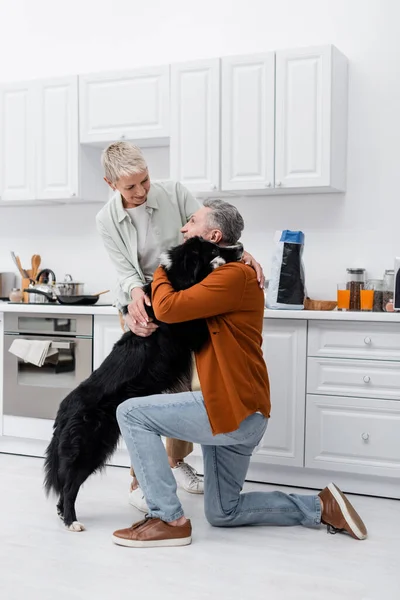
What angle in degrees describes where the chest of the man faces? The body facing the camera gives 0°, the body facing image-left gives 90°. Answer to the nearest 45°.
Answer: approximately 90°

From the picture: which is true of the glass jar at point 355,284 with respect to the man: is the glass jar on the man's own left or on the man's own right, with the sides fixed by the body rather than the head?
on the man's own right

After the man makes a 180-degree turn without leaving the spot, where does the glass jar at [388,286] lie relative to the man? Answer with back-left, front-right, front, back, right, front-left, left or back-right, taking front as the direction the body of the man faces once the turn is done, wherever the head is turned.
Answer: front-left

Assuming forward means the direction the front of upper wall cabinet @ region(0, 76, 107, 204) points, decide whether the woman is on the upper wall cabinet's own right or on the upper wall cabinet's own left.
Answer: on the upper wall cabinet's own left

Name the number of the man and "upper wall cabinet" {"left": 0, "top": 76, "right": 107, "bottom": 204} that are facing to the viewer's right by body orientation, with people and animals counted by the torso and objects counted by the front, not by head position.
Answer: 0

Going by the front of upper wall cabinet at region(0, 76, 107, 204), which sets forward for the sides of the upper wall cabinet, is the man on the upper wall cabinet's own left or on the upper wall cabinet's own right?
on the upper wall cabinet's own left

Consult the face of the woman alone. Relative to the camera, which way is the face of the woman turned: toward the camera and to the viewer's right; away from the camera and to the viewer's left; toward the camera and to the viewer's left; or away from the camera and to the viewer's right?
toward the camera and to the viewer's right

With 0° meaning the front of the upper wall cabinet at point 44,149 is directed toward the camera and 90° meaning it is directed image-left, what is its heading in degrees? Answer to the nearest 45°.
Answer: approximately 45°

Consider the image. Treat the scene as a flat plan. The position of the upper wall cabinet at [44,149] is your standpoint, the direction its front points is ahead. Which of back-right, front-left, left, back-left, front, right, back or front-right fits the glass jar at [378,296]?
left

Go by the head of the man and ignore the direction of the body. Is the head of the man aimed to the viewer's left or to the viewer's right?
to the viewer's left

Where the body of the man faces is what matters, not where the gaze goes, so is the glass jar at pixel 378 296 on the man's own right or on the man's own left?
on the man's own right
